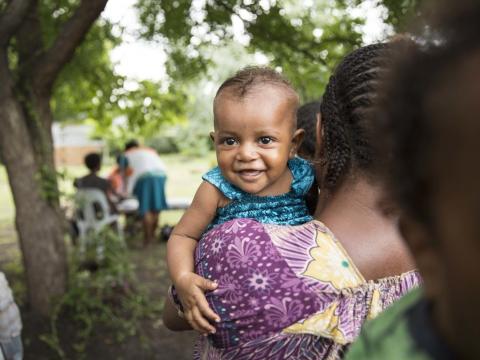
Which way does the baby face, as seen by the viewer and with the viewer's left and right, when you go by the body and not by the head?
facing the viewer

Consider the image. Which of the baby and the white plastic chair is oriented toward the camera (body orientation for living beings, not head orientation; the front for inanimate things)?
the baby

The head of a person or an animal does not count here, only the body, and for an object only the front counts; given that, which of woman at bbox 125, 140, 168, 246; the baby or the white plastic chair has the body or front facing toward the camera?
the baby

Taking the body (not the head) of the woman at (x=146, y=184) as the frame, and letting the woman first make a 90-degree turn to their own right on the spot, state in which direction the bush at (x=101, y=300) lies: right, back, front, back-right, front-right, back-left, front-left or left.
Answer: back-right

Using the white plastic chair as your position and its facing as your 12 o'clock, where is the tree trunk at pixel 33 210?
The tree trunk is roughly at 5 o'clock from the white plastic chair.

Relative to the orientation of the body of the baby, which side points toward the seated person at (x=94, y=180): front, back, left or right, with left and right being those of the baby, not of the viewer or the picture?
back

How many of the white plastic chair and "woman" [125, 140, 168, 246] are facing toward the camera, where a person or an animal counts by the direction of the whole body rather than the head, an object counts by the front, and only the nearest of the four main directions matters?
0

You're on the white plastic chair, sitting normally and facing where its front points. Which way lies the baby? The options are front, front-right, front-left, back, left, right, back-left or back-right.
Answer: back-right

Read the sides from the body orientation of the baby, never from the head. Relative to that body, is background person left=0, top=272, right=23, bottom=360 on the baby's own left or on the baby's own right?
on the baby's own right

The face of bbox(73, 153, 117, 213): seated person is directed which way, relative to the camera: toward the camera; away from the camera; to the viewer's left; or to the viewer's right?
away from the camera

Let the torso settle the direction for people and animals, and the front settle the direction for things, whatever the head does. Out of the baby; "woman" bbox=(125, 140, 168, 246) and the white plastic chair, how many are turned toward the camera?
1

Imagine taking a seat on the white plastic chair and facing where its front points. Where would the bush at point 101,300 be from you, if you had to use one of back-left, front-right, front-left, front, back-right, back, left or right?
back-right

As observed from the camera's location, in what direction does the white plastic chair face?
facing away from the viewer and to the right of the viewer

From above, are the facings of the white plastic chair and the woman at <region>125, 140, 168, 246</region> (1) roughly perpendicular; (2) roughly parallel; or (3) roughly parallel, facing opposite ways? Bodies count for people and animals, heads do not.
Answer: roughly perpendicular

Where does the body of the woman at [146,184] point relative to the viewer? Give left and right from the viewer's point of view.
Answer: facing away from the viewer and to the left of the viewer
